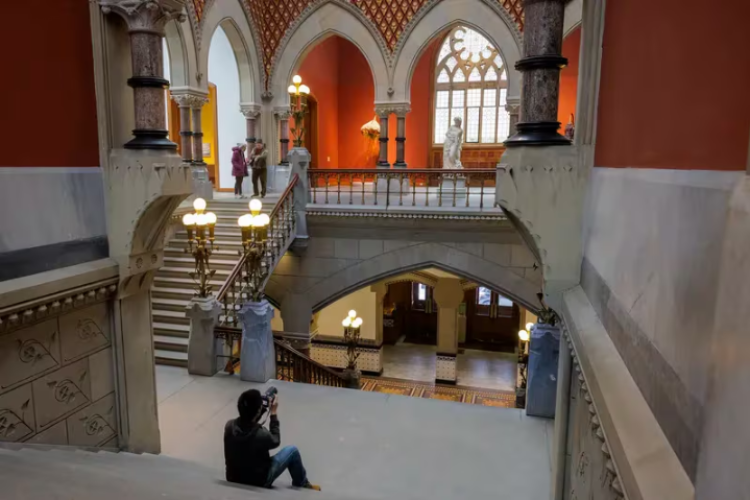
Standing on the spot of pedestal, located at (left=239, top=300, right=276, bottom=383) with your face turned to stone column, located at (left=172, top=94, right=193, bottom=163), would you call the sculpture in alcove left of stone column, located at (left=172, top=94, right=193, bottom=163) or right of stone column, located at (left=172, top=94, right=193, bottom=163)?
right

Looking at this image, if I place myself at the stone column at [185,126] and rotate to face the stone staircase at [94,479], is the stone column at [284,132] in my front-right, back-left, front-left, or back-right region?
back-left

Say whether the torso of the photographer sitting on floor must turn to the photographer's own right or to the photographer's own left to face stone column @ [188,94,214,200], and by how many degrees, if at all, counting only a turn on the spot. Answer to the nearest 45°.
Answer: approximately 45° to the photographer's own left

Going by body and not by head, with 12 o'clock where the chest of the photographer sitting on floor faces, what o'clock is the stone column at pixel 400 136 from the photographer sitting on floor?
The stone column is roughly at 11 o'clock from the photographer sitting on floor.

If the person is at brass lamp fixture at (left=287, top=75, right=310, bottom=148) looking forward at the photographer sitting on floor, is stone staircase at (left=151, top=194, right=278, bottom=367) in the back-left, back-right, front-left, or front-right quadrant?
front-right

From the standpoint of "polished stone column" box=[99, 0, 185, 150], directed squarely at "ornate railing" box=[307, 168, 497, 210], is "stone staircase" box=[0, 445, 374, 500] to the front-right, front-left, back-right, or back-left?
back-right

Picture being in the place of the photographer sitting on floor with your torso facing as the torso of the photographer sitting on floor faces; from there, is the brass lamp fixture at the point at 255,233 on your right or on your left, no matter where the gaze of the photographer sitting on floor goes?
on your left

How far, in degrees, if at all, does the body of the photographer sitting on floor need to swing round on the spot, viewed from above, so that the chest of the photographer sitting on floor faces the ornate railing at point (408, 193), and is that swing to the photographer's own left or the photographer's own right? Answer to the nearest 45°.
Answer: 0° — they already face it

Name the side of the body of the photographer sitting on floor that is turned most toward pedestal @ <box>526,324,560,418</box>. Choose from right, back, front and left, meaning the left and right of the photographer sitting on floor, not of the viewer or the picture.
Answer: front

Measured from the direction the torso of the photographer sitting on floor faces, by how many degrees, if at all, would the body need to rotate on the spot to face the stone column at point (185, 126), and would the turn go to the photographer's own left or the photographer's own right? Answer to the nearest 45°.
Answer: approximately 45° to the photographer's own left

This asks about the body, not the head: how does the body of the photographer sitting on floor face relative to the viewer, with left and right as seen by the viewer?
facing away from the viewer and to the right of the viewer

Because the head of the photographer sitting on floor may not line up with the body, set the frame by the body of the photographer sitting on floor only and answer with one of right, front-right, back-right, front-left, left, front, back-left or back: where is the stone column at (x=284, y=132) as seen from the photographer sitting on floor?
front-left

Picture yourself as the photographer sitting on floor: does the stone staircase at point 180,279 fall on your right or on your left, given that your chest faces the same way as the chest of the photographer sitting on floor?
on your left
